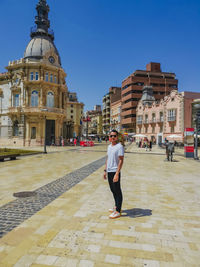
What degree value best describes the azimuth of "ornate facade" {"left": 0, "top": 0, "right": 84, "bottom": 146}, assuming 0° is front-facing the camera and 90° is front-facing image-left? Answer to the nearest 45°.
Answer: approximately 315°

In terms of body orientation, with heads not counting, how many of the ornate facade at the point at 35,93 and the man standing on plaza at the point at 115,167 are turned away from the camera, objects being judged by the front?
0

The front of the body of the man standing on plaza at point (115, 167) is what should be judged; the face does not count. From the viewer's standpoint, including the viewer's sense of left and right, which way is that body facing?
facing the viewer and to the left of the viewer

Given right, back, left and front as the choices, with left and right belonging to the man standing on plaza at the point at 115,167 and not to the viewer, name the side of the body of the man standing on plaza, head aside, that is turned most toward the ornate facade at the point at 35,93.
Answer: right

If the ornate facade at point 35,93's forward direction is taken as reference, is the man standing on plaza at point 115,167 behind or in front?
in front
